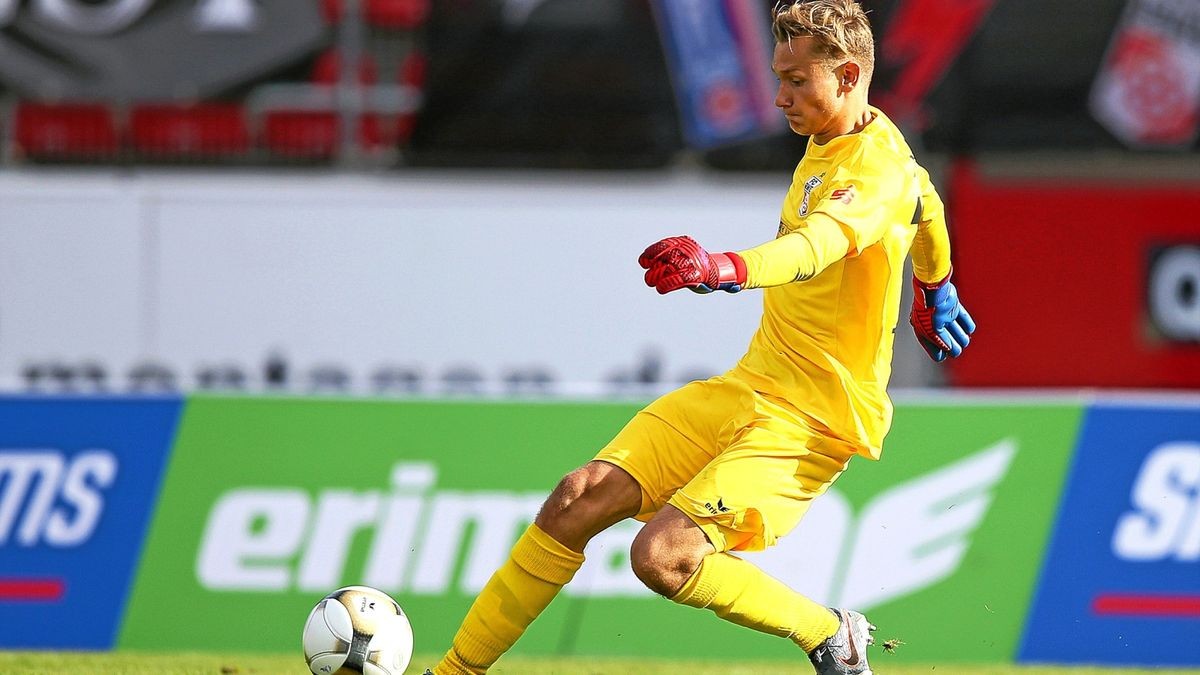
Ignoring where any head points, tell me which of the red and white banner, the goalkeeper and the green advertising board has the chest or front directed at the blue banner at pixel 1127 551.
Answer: the red and white banner

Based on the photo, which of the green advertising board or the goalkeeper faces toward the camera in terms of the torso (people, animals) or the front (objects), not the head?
the green advertising board

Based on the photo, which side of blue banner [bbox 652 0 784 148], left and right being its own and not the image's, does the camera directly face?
front

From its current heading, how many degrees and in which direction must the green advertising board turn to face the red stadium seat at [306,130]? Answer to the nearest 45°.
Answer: approximately 135° to its right

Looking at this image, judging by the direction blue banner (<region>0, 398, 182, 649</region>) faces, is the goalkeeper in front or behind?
in front

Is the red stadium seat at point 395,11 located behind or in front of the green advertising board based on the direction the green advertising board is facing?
behind

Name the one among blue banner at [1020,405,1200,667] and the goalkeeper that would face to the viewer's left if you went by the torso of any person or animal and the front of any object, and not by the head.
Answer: the goalkeeper

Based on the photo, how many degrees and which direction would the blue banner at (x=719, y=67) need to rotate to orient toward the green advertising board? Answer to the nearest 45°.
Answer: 0° — it already faces it

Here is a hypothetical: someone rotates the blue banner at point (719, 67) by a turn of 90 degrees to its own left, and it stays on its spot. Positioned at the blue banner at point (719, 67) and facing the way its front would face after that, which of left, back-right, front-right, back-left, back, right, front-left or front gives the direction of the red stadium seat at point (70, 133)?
back

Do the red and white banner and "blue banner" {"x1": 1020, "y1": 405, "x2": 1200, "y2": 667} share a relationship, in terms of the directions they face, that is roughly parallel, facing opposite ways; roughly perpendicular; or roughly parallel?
roughly parallel

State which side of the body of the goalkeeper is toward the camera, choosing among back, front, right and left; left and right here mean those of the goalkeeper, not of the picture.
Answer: left

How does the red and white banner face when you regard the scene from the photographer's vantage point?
facing the viewer

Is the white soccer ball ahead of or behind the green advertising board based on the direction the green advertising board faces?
ahead

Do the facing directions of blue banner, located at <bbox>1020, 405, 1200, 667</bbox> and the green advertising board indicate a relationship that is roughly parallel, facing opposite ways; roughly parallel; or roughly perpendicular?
roughly parallel

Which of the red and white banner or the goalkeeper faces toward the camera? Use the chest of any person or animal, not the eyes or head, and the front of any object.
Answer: the red and white banner

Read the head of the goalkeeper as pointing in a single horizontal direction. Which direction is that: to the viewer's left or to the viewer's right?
to the viewer's left

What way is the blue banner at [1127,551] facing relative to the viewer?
toward the camera
